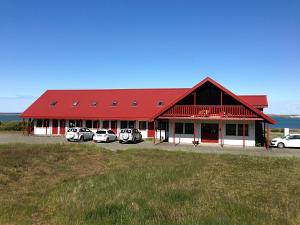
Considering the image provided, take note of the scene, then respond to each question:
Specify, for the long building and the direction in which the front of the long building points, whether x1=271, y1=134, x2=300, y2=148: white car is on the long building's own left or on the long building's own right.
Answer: on the long building's own left

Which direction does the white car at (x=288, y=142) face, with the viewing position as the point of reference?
facing to the left of the viewer

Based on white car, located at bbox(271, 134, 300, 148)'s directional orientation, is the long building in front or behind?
in front
